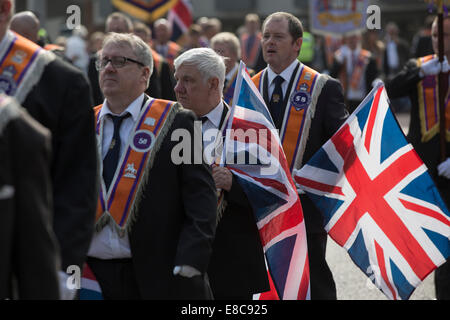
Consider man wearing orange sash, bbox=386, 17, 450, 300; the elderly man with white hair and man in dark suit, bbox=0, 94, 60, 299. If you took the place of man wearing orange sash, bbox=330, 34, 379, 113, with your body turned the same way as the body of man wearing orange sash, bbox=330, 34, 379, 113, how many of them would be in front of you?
3

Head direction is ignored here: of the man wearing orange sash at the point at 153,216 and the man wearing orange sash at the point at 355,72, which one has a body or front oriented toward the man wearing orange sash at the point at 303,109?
the man wearing orange sash at the point at 355,72

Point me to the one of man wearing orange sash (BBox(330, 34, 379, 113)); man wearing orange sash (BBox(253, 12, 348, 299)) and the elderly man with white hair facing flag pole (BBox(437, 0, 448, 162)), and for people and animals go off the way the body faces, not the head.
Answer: man wearing orange sash (BBox(330, 34, 379, 113))

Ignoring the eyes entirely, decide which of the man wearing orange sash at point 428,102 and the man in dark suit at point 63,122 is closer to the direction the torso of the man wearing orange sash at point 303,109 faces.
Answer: the man in dark suit

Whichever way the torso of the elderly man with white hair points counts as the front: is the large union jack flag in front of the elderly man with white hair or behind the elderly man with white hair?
behind

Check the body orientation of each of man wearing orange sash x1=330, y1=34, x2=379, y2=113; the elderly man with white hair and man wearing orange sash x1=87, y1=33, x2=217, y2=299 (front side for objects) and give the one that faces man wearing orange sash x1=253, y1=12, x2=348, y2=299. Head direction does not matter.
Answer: man wearing orange sash x1=330, y1=34, x2=379, y2=113

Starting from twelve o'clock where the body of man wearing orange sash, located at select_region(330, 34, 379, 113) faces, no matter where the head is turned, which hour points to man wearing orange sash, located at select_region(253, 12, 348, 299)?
man wearing orange sash, located at select_region(253, 12, 348, 299) is roughly at 12 o'clock from man wearing orange sash, located at select_region(330, 34, 379, 113).

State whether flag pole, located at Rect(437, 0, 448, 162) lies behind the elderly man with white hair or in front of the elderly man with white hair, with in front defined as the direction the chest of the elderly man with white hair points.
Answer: behind
